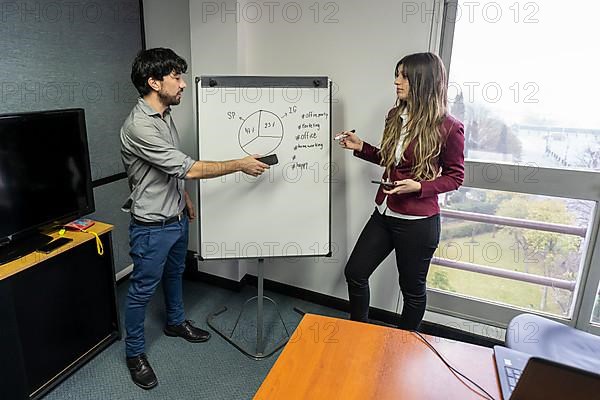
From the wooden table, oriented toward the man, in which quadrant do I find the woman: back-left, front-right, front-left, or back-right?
front-right

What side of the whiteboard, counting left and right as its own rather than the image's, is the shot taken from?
front

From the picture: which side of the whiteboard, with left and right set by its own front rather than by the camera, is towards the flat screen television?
right

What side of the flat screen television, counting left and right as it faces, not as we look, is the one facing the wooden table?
front

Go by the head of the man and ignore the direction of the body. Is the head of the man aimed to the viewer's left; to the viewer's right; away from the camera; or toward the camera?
to the viewer's right

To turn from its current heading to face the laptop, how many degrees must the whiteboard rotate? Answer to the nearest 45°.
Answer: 0° — it already faces it

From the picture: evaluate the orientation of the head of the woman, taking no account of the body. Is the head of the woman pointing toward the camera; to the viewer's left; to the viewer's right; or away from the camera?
to the viewer's left

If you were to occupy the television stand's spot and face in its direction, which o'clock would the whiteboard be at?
The whiteboard is roughly at 11 o'clock from the television stand.

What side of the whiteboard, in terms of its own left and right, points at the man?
right

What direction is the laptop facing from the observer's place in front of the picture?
facing away from the viewer

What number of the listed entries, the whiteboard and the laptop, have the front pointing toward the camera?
1

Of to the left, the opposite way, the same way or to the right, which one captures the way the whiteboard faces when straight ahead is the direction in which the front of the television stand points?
to the right

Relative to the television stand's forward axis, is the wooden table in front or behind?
in front

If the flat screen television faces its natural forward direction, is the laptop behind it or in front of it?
in front

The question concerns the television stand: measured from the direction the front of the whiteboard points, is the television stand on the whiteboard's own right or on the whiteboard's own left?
on the whiteboard's own right

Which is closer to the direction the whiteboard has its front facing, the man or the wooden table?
the wooden table

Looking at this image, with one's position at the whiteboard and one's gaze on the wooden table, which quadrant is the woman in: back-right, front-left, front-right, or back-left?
front-left

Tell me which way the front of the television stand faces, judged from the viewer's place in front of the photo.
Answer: facing the viewer and to the right of the viewer

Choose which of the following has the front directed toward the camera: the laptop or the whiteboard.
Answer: the whiteboard
